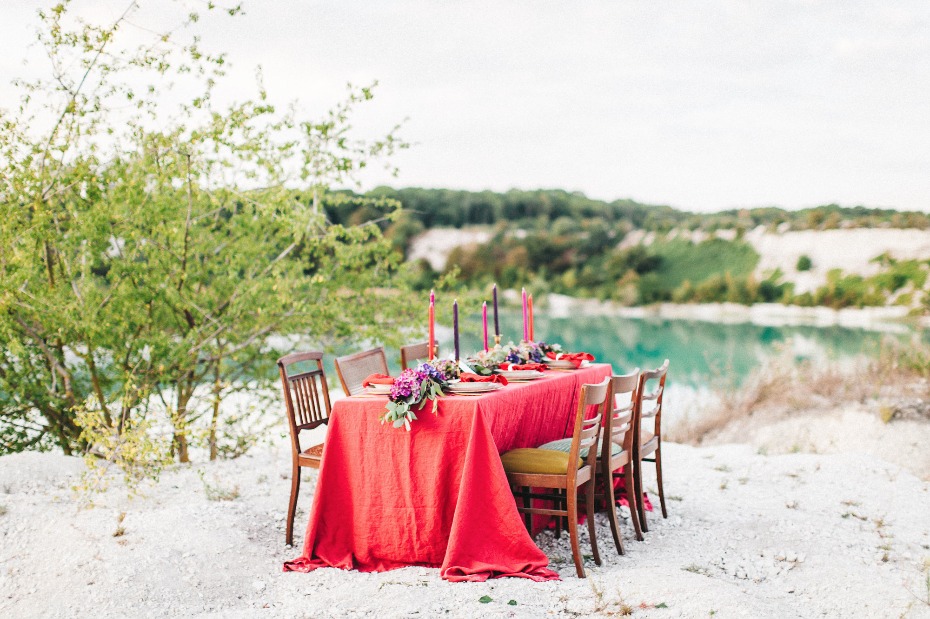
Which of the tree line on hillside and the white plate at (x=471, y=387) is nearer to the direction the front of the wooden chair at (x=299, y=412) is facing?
the white plate

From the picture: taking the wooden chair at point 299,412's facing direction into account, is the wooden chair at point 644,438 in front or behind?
in front

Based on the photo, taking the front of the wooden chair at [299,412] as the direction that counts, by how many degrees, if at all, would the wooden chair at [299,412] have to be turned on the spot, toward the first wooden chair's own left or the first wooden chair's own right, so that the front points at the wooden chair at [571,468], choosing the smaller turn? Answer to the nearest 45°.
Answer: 0° — it already faces it

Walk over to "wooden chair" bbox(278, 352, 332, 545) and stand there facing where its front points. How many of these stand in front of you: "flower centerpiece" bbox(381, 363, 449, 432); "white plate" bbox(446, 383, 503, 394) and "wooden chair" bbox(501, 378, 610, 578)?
3

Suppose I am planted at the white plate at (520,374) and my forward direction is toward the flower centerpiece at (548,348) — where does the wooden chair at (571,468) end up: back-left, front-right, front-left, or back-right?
back-right

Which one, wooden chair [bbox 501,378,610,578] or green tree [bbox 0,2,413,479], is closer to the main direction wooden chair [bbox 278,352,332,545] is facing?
the wooden chair

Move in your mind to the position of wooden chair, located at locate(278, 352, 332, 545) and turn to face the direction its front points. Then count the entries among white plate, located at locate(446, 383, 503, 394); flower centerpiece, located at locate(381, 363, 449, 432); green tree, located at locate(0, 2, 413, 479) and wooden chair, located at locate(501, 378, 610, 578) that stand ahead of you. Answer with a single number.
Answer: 3

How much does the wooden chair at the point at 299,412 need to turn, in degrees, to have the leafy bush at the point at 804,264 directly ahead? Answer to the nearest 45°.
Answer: approximately 90° to its left

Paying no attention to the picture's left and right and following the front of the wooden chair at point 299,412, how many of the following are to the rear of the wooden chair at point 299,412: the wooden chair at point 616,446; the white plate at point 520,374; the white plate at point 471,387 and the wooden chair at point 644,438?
0

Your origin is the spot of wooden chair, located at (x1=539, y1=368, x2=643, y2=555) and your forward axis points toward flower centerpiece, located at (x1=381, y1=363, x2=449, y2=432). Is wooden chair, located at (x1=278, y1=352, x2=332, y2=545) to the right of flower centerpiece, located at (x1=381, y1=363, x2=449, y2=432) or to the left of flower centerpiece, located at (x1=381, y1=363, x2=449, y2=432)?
right

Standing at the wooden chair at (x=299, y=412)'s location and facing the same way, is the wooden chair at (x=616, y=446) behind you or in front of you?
in front

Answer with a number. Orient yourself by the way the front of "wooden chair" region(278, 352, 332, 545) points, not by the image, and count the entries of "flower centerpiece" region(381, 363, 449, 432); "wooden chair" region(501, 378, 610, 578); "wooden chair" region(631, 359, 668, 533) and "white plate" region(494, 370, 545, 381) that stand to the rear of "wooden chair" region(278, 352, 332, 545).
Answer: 0

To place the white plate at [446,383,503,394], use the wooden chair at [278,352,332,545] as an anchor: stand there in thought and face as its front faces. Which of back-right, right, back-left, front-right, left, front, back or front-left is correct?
front

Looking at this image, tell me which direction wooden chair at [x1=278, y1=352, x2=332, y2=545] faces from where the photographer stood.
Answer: facing the viewer and to the right of the viewer

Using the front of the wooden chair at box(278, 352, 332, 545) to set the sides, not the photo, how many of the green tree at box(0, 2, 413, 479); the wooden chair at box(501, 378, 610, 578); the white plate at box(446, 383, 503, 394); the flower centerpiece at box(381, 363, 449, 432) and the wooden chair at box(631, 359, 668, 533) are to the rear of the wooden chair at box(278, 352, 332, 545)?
1

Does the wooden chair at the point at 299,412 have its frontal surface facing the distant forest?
no

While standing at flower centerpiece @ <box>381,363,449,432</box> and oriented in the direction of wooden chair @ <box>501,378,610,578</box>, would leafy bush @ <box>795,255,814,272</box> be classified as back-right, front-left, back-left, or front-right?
front-left

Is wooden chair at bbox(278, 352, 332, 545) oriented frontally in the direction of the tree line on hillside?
no

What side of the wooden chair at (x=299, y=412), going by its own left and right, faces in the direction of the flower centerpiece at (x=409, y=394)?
front
